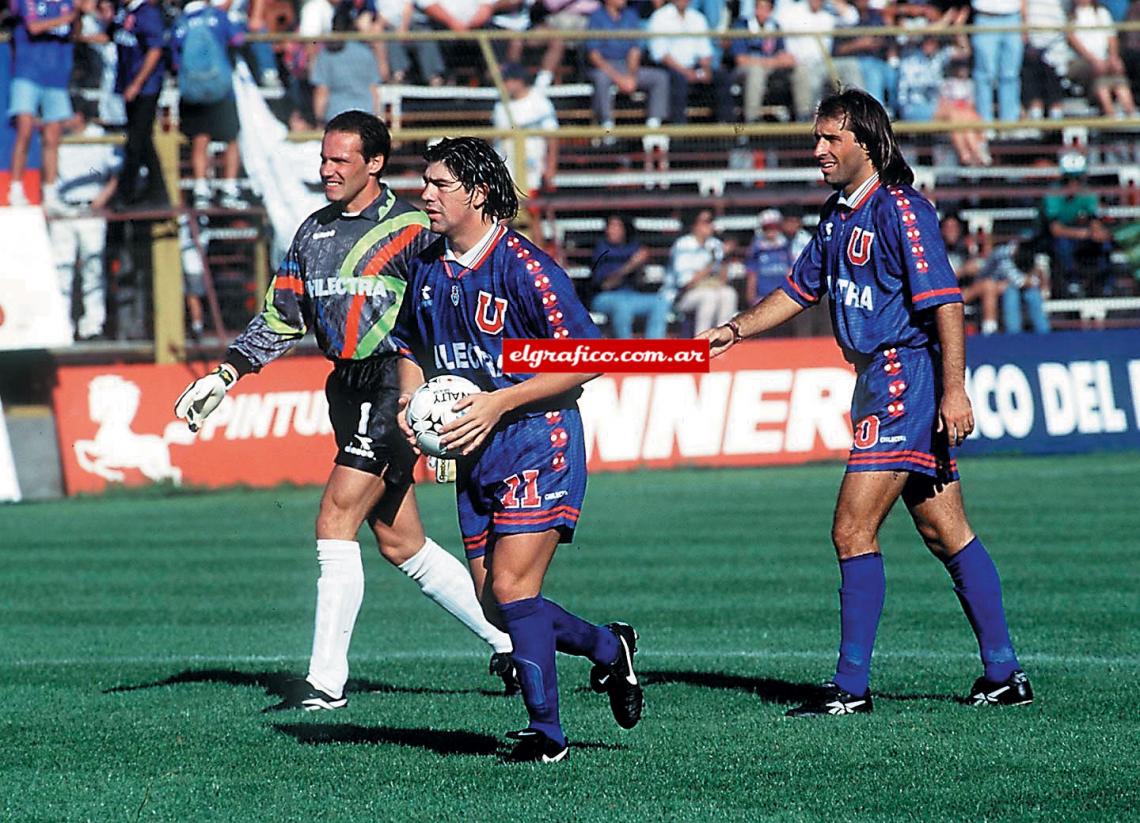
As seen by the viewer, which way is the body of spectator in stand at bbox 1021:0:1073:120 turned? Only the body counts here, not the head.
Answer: toward the camera

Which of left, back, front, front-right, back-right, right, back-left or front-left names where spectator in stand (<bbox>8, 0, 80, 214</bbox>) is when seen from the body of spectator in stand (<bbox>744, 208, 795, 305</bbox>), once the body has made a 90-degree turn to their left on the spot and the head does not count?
back

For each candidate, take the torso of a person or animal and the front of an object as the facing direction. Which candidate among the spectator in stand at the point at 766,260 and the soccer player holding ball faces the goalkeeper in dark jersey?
the spectator in stand

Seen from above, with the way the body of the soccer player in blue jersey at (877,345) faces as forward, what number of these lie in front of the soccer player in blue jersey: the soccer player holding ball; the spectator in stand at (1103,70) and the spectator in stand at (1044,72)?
1

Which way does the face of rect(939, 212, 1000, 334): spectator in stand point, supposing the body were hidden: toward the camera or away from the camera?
toward the camera

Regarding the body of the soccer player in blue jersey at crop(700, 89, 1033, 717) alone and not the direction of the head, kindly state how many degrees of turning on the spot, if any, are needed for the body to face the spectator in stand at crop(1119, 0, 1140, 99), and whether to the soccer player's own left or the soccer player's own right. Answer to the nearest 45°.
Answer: approximately 135° to the soccer player's own right

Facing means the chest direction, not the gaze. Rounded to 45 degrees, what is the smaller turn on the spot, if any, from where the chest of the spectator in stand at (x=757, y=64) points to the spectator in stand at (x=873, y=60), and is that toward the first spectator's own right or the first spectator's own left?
approximately 90° to the first spectator's own left

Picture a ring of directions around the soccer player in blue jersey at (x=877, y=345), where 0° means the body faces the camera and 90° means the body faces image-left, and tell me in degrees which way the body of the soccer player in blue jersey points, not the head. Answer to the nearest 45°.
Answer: approximately 45°

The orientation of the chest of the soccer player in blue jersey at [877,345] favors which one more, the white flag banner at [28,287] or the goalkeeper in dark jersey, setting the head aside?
the goalkeeper in dark jersey

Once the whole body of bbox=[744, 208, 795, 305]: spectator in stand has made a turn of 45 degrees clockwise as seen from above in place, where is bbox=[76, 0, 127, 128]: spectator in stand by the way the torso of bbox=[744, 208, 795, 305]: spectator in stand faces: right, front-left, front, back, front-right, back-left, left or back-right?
front-right

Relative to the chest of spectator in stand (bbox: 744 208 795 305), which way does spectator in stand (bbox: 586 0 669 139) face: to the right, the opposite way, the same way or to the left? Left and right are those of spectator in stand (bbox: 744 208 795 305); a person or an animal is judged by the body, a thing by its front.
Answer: the same way

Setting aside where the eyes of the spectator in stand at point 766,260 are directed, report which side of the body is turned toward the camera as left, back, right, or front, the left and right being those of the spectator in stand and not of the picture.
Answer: front

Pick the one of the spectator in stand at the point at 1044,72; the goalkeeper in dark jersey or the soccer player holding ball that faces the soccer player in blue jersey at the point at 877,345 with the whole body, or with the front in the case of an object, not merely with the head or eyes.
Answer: the spectator in stand

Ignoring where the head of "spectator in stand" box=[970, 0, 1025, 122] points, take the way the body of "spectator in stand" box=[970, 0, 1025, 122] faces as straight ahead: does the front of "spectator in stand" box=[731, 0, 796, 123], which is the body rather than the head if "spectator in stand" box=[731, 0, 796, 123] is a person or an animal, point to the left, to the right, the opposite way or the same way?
the same way

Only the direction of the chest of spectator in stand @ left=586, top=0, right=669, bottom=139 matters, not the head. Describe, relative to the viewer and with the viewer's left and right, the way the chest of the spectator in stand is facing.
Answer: facing the viewer

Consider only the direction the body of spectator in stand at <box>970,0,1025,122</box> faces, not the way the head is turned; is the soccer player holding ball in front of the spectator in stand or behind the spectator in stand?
in front
